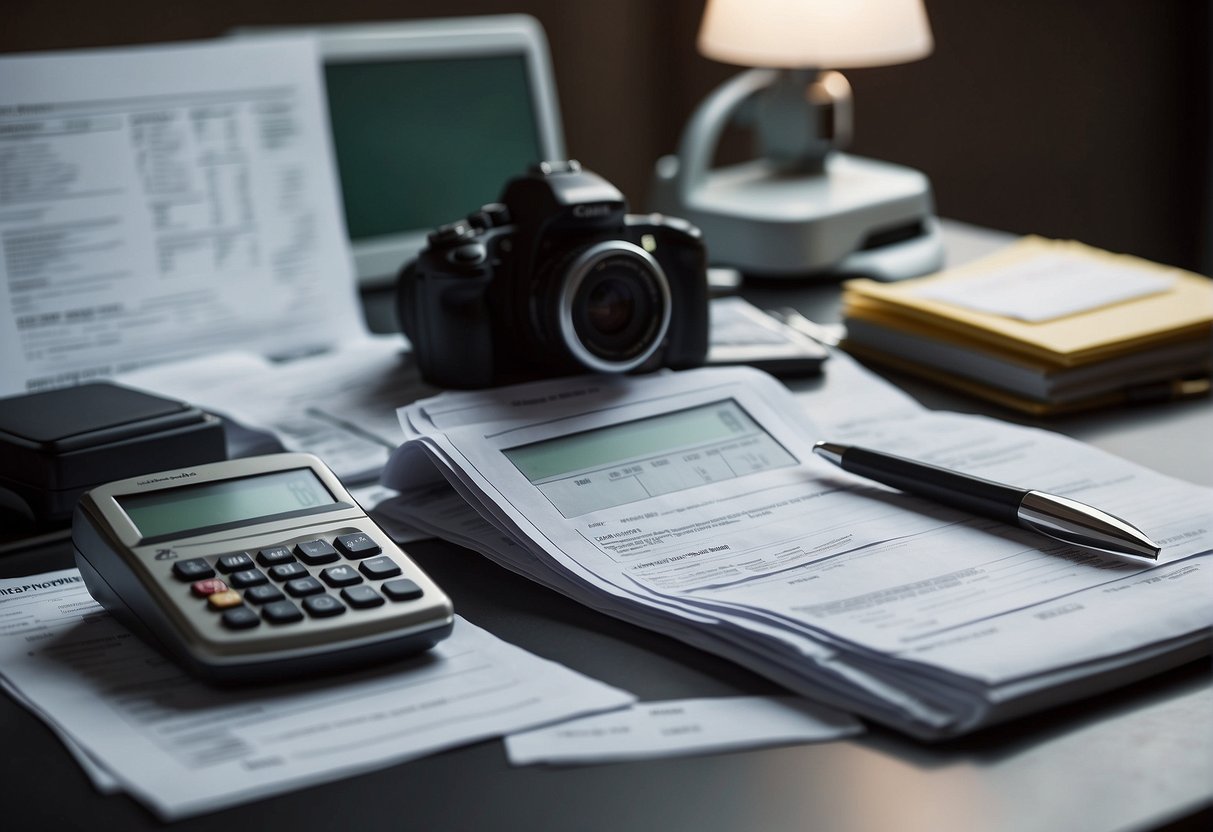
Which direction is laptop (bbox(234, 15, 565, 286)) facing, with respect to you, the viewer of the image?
facing the viewer

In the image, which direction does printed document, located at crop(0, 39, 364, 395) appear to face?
toward the camera

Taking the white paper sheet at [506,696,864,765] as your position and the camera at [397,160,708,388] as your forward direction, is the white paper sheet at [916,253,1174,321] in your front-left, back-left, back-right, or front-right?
front-right

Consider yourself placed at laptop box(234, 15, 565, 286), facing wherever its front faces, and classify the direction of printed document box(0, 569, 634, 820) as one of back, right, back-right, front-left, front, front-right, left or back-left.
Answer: front

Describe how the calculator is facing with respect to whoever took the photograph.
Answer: facing the viewer and to the right of the viewer

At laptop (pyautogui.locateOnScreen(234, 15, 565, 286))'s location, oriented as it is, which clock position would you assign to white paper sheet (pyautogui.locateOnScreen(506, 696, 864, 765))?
The white paper sheet is roughly at 12 o'clock from the laptop.

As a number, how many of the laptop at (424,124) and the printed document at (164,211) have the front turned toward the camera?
2

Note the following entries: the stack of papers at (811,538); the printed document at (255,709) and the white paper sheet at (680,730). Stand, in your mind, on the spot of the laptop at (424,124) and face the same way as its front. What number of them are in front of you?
3

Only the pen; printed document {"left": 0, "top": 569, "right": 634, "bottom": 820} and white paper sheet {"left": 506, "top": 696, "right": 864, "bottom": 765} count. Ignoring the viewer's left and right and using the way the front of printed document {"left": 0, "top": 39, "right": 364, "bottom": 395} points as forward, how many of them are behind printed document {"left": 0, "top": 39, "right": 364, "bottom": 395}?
0

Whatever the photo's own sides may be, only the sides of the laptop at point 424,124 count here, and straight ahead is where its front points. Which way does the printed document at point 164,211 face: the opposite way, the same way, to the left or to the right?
the same way

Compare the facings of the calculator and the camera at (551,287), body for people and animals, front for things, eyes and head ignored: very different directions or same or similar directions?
same or similar directions

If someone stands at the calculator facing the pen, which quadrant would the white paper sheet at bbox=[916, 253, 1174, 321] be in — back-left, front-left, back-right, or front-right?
front-left
